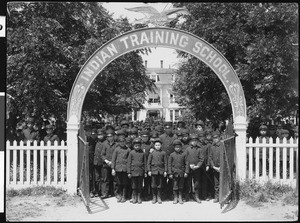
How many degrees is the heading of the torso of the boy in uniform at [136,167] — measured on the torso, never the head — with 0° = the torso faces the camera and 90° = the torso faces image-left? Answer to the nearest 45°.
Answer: approximately 0°

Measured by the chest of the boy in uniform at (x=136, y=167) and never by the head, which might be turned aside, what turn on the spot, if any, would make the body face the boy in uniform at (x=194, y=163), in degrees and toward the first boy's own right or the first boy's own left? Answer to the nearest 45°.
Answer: approximately 90° to the first boy's own left

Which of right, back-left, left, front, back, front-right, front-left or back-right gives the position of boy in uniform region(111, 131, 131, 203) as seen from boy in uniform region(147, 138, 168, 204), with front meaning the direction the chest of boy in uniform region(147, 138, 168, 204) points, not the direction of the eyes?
right

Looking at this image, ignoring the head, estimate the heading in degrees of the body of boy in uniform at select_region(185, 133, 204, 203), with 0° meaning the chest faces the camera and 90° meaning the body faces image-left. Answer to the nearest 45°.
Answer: approximately 0°

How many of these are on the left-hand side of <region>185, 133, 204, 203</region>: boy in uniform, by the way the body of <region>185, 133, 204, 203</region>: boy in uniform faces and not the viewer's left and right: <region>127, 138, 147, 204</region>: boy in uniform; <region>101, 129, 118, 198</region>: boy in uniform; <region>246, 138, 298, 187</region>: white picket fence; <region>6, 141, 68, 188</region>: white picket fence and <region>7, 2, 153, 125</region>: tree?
1

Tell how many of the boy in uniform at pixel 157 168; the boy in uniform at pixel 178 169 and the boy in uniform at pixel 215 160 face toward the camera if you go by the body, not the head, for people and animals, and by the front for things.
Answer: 3

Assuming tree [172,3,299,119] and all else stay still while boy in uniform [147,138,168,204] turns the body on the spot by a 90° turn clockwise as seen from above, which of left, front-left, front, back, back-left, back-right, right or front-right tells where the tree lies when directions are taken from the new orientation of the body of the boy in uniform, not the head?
back-right

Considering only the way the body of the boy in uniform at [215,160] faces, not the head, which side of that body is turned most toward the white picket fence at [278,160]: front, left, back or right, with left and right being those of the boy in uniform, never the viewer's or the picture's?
left

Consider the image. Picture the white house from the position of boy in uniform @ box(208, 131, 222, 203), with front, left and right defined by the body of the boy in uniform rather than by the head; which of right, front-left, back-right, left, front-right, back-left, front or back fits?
back

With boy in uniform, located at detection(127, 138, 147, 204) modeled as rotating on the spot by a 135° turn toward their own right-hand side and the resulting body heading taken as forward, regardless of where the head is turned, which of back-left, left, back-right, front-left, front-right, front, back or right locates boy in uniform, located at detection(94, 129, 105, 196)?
front

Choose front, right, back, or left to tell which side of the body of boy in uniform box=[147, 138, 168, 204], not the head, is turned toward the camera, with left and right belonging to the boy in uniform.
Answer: front

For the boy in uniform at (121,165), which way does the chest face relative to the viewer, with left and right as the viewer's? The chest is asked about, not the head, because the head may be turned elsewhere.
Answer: facing the viewer
